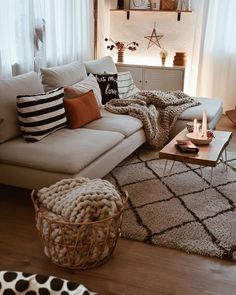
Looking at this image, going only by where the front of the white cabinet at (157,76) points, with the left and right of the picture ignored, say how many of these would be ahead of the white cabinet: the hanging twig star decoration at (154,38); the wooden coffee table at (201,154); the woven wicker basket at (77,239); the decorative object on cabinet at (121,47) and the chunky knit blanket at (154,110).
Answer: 3

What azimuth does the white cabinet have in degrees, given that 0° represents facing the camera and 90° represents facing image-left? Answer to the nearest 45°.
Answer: approximately 0°

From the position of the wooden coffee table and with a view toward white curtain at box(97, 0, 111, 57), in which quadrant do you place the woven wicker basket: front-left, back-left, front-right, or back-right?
back-left

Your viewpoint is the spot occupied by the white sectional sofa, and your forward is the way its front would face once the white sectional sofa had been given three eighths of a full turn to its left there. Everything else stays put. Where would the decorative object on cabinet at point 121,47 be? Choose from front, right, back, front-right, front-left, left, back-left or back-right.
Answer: front

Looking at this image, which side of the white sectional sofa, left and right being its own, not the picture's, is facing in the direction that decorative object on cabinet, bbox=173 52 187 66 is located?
left

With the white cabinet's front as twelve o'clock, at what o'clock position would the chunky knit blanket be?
The chunky knit blanket is roughly at 12 o'clock from the white cabinet.

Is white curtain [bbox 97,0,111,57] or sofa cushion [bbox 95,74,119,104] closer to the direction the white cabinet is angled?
the sofa cushion

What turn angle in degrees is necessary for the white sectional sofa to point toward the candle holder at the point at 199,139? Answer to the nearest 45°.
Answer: approximately 45° to its left

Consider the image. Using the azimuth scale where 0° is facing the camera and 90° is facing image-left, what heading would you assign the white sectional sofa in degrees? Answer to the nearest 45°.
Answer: approximately 315°
